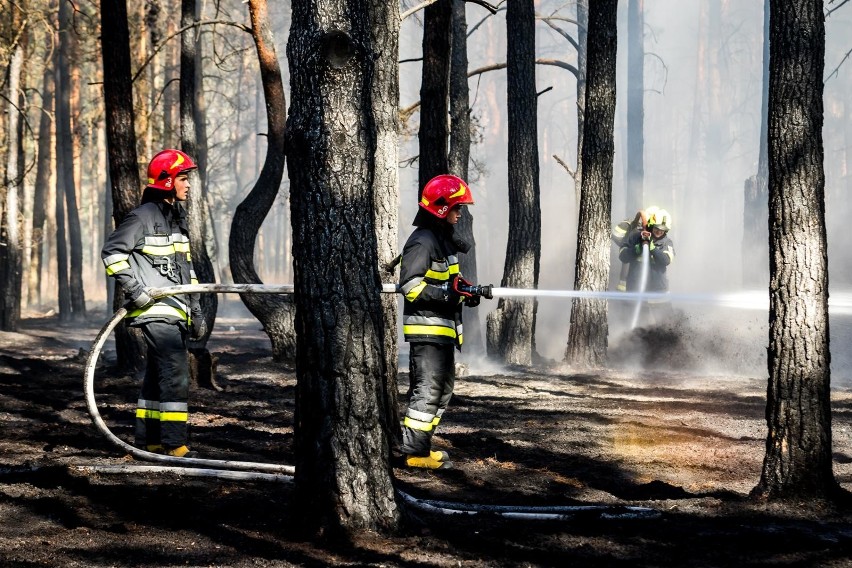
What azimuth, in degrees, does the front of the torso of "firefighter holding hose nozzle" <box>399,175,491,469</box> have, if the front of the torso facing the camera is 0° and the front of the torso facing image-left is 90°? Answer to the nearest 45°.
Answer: approximately 270°

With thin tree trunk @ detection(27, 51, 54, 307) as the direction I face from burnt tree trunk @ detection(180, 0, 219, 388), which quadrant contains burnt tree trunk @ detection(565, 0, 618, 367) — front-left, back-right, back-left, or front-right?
back-right

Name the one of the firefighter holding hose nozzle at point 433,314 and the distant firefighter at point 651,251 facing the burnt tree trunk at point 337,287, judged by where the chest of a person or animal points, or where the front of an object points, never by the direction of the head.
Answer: the distant firefighter

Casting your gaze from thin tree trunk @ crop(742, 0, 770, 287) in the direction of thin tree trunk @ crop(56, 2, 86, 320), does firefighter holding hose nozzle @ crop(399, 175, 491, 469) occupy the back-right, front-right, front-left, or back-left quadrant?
front-left

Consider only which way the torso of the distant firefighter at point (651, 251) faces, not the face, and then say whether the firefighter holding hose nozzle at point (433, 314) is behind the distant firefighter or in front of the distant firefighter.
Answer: in front

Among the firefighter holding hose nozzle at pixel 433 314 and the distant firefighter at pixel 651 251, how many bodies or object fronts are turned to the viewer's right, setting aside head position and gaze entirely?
1

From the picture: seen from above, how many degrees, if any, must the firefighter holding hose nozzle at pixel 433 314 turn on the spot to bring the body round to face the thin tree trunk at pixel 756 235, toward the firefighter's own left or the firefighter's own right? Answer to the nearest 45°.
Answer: approximately 45° to the firefighter's own left

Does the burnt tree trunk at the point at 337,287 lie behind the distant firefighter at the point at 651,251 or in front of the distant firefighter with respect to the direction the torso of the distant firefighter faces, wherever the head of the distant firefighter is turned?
in front

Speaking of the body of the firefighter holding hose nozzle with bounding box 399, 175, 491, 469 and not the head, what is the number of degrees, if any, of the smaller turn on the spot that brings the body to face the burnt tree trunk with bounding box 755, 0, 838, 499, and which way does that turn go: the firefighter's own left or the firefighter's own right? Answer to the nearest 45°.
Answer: approximately 45° to the firefighter's own right

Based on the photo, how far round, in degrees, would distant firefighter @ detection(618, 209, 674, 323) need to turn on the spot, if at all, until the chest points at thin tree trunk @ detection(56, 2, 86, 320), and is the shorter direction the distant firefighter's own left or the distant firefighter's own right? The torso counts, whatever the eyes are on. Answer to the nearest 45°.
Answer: approximately 135° to the distant firefighter's own right

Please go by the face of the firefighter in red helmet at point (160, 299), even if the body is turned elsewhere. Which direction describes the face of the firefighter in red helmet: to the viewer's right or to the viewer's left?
to the viewer's right

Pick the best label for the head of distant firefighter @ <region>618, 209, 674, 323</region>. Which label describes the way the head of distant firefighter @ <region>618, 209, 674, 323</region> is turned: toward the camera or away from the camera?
toward the camera

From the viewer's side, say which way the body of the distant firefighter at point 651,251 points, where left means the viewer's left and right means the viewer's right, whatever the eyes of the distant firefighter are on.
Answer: facing the viewer

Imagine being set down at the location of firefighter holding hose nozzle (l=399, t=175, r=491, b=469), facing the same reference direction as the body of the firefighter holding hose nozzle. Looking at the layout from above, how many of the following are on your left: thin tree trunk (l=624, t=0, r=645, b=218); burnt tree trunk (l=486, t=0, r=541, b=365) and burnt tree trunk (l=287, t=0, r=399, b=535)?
2

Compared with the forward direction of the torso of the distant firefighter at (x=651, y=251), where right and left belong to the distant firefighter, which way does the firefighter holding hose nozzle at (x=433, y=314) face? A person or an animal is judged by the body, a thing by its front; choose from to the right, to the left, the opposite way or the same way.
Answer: to the left

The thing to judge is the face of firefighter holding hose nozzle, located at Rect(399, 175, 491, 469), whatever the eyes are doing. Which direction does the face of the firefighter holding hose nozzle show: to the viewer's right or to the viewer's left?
to the viewer's right

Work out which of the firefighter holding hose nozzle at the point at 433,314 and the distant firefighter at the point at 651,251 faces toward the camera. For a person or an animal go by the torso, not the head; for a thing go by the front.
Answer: the distant firefighter

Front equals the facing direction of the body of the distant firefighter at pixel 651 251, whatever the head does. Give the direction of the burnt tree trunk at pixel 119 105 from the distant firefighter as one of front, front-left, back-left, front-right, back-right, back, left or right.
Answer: front-right
